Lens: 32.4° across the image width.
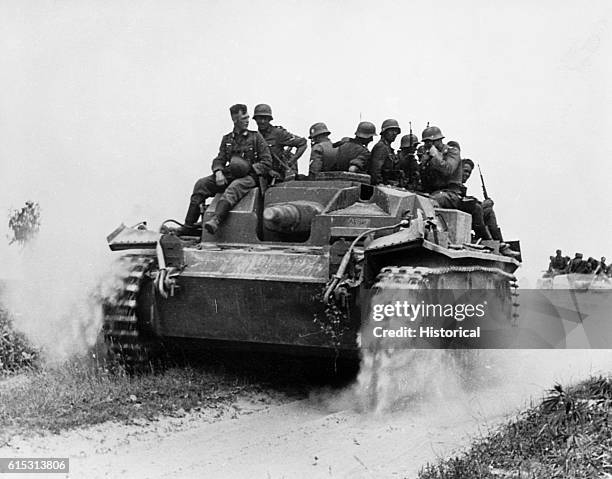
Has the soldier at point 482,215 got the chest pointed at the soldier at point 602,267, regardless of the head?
no

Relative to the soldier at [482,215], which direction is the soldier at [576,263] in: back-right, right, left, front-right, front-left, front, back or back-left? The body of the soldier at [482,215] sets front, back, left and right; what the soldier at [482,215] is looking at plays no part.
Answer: back-left

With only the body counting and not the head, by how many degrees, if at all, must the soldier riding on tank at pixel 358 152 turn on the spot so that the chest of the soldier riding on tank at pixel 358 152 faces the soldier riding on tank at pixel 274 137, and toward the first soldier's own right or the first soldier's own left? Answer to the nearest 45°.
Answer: approximately 135° to the first soldier's own right

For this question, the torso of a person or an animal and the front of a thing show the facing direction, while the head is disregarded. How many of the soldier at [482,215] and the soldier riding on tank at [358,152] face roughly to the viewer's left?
0

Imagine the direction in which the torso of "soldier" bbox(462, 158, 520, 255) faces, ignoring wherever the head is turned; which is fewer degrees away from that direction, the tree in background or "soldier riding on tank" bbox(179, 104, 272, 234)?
the soldier riding on tank

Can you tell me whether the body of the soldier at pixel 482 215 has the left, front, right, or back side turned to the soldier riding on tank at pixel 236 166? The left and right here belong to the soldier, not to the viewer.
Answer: right

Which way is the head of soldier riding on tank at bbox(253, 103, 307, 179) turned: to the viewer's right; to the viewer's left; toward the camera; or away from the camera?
toward the camera

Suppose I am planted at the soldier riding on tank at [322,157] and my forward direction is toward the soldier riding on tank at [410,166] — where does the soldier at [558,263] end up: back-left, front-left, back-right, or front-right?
front-left

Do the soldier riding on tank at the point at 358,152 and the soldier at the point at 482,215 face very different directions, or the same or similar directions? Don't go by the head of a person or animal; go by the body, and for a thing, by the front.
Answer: same or similar directions

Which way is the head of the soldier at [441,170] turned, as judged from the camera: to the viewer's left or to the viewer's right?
to the viewer's left

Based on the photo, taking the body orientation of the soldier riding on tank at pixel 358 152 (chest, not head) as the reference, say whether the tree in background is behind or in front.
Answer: behind

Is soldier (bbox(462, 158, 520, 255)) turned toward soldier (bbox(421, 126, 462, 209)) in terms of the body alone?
no

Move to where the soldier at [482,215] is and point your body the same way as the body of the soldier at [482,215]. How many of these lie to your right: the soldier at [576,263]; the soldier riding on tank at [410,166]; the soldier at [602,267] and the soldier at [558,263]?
1

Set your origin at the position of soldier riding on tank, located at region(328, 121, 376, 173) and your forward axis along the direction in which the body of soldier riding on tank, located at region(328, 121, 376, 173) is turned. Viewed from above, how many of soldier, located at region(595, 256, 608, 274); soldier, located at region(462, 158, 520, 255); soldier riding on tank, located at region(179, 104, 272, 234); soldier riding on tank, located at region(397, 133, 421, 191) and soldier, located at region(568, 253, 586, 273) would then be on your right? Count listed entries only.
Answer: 1

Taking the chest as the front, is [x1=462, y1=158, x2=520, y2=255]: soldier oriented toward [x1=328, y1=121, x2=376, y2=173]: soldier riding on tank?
no
